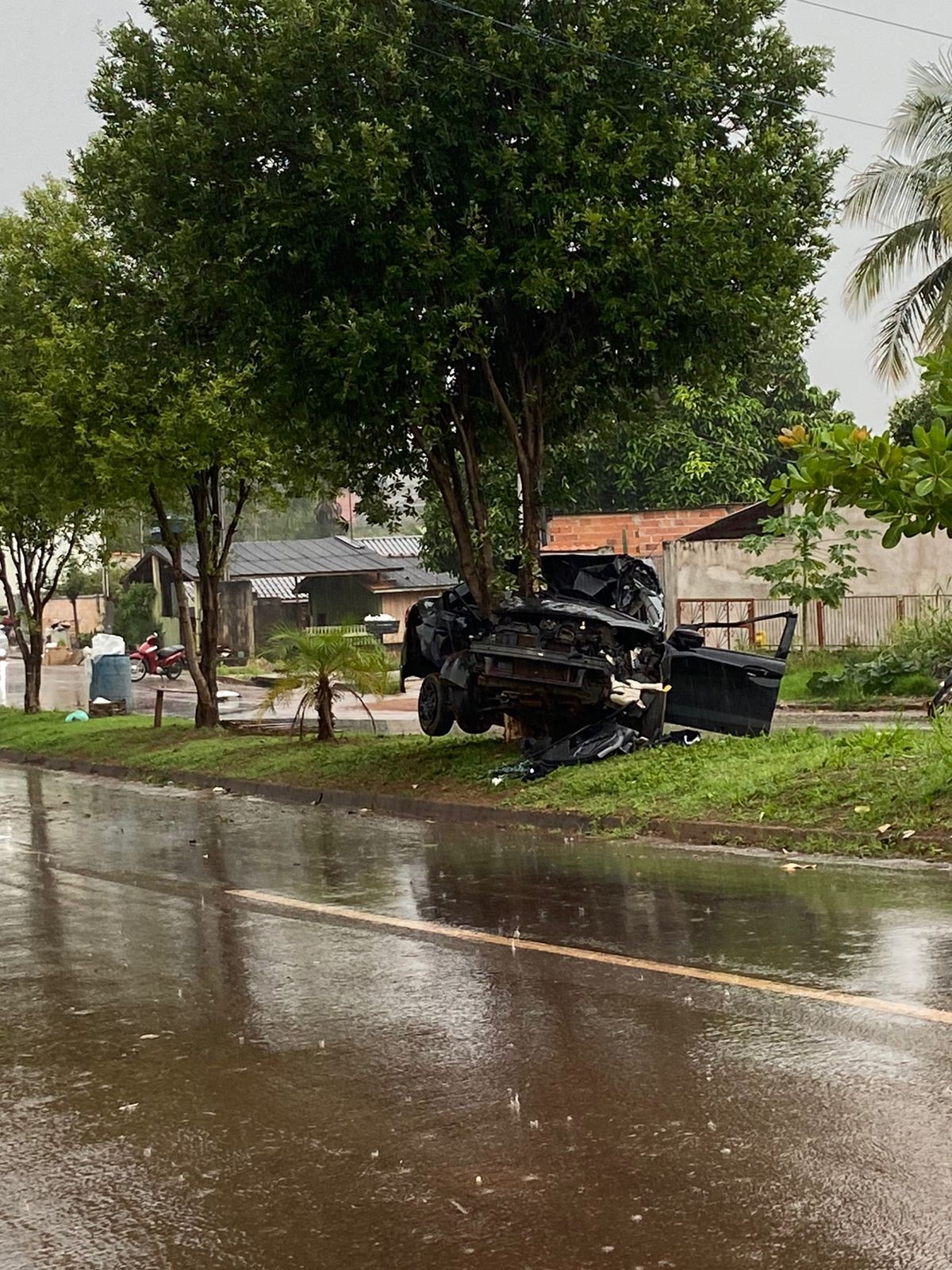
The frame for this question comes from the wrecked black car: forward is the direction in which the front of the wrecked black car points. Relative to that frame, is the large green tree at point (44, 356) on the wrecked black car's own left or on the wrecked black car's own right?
on the wrecked black car's own right

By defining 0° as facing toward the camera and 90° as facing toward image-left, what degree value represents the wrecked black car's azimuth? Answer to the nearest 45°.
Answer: approximately 0°

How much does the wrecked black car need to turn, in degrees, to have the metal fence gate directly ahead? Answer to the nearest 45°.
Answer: approximately 180°

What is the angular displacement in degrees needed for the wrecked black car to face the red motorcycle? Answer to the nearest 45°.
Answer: approximately 135° to its right

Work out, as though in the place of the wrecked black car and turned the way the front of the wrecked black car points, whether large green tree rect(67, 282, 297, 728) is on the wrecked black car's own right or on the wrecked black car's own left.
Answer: on the wrecked black car's own right

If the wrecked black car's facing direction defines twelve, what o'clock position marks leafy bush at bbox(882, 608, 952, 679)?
The leafy bush is roughly at 7 o'clock from the wrecked black car.

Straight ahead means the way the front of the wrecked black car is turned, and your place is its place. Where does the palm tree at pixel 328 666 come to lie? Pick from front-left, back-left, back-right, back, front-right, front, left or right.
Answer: back-right
